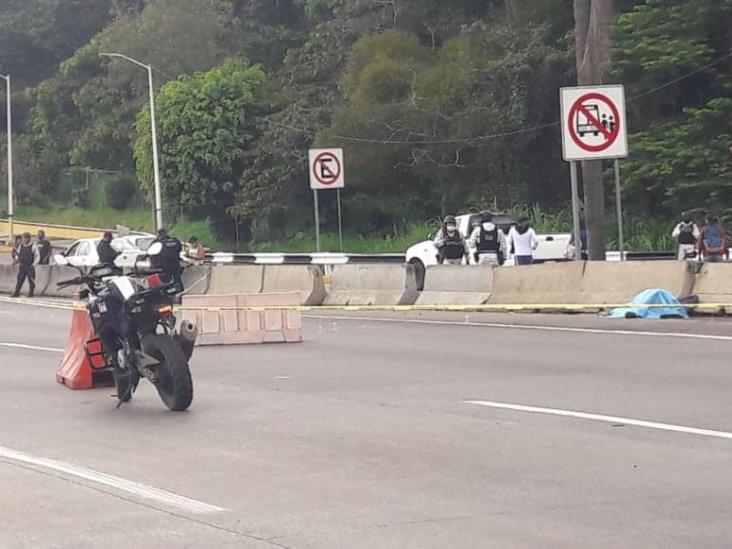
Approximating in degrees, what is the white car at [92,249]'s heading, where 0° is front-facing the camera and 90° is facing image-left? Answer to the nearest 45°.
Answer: approximately 90°

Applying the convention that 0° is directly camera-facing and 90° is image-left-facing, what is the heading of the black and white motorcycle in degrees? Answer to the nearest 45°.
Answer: approximately 135°

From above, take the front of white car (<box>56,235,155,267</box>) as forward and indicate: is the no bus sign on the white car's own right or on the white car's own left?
on the white car's own left

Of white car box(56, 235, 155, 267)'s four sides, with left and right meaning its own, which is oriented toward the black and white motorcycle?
left

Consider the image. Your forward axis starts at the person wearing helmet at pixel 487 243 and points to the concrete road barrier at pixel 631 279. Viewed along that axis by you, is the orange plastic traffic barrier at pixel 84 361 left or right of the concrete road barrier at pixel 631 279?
right

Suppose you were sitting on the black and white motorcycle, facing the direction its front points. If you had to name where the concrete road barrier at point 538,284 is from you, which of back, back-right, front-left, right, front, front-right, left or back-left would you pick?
right

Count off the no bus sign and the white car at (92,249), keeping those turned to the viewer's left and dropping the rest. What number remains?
1

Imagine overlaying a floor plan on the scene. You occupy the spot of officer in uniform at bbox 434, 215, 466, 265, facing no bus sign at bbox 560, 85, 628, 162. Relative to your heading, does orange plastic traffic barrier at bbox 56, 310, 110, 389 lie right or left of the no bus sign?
right

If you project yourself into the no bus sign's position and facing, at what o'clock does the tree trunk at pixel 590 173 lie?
The tree trunk is roughly at 6 o'clock from the no bus sign.

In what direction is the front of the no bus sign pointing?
toward the camera

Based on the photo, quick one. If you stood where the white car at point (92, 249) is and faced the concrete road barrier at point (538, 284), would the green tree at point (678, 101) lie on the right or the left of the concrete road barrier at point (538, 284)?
left

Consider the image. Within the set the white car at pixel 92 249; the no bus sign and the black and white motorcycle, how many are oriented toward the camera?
1
